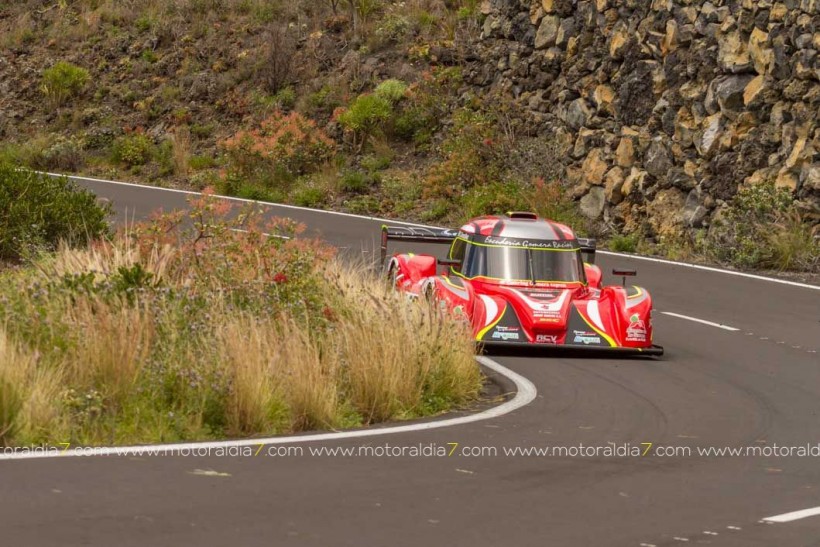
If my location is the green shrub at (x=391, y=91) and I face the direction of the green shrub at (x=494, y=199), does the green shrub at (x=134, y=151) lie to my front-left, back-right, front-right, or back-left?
back-right

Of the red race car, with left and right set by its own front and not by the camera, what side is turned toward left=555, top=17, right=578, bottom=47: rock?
back

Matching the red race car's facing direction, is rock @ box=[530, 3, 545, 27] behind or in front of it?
behind

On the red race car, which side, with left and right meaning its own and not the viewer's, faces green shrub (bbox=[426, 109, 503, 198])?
back

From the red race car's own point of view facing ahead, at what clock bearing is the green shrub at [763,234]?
The green shrub is roughly at 7 o'clock from the red race car.

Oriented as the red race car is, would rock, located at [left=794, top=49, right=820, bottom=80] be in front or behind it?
behind

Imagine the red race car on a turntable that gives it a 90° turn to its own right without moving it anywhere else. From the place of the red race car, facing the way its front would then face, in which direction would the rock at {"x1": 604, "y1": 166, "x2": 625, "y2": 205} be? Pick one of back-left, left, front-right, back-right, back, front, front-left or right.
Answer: right

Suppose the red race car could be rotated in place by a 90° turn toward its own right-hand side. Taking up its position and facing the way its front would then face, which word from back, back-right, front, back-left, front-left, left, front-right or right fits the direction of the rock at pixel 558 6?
right

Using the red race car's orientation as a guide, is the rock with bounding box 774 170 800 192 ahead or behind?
behind

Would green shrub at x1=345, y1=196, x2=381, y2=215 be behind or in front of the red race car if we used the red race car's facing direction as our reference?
behind

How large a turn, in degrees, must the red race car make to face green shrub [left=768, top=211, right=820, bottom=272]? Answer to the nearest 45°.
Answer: approximately 135° to its left

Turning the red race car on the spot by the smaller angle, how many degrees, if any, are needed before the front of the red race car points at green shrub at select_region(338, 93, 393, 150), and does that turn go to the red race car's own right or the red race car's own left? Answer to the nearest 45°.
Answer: approximately 180°

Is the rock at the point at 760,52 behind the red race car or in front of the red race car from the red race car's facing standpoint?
behind

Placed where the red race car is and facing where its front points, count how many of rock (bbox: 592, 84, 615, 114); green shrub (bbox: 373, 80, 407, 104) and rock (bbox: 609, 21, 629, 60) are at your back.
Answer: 3

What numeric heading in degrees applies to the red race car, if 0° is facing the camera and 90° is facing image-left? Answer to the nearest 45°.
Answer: approximately 0°

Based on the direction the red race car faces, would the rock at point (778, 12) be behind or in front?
behind
